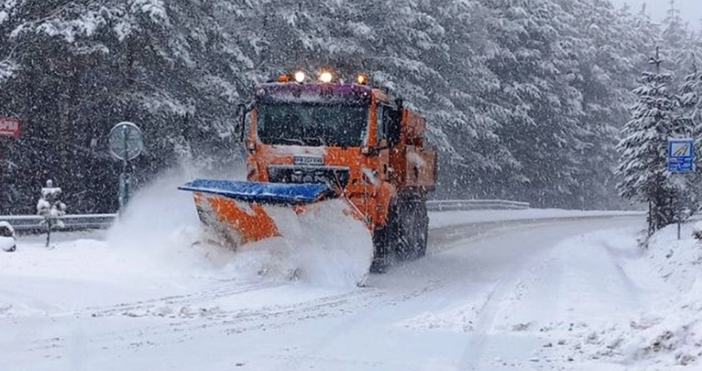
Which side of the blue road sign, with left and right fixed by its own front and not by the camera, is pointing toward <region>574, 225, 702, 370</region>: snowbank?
front

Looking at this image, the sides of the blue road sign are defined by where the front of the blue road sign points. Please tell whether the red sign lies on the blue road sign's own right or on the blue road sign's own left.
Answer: on the blue road sign's own right

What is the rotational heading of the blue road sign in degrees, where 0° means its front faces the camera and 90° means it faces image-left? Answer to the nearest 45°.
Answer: approximately 0°

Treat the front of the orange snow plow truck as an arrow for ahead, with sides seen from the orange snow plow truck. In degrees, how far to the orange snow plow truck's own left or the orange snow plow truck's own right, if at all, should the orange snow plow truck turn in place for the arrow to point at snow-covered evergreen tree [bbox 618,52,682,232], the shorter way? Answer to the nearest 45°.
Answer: approximately 180°

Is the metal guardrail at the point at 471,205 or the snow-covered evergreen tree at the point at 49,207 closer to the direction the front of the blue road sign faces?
the snow-covered evergreen tree

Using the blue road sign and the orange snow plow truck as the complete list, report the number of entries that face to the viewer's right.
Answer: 0

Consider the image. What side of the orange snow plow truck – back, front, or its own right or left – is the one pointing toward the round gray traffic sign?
right

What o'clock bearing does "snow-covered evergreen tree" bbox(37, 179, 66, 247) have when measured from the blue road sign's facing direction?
The snow-covered evergreen tree is roughly at 2 o'clock from the blue road sign.

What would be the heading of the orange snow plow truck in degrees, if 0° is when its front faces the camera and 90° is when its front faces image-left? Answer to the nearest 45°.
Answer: approximately 45°

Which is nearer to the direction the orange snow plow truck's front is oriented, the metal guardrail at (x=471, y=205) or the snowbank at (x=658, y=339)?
the snowbank

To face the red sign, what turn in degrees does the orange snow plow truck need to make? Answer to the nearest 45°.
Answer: approximately 45° to its right
